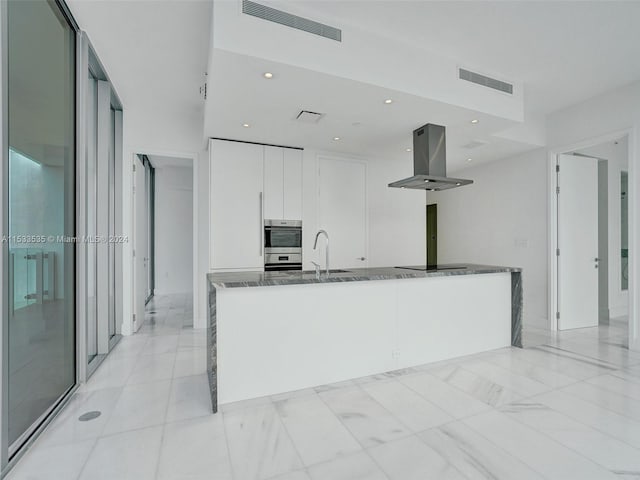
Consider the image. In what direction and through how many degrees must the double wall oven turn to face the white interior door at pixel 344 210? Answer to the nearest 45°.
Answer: approximately 90° to its left

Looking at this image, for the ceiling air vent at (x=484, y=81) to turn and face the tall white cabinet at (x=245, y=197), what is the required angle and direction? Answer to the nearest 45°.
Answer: approximately 135° to its right

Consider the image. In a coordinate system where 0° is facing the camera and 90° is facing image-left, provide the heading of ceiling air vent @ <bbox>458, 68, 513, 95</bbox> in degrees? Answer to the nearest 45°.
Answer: approximately 315°

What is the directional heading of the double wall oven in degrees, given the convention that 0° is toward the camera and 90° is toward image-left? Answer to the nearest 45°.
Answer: approximately 0°

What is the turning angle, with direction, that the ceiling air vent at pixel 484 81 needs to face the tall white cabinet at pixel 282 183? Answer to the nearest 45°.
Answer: approximately 135° to its right

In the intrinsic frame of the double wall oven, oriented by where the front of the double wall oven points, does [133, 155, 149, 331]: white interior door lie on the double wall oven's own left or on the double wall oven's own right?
on the double wall oven's own right

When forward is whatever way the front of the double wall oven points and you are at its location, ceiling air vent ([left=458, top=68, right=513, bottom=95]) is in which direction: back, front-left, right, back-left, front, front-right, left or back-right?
front-left

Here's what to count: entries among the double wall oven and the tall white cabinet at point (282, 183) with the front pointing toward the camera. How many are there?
2

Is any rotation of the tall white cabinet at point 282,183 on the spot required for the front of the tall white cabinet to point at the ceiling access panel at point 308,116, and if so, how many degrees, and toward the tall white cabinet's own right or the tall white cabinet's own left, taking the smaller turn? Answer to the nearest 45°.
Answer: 0° — it already faces it
